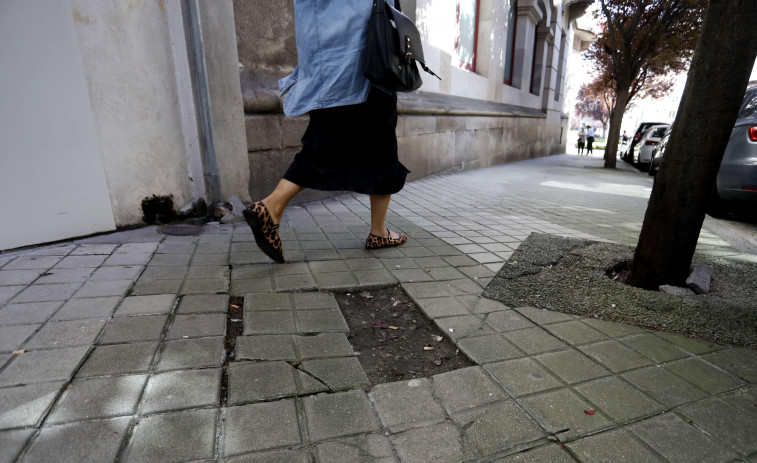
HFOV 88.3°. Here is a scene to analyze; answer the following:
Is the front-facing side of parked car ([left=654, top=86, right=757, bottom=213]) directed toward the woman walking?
no

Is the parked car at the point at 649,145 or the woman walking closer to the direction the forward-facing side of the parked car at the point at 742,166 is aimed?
the parked car

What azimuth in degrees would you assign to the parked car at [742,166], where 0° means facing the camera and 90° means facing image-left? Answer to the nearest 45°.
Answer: approximately 135°

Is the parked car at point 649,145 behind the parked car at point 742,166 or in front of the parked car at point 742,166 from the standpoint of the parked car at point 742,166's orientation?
in front

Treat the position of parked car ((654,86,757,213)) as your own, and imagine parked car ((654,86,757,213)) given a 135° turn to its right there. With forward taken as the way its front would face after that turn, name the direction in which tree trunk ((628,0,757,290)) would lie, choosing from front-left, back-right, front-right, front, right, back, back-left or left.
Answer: right
